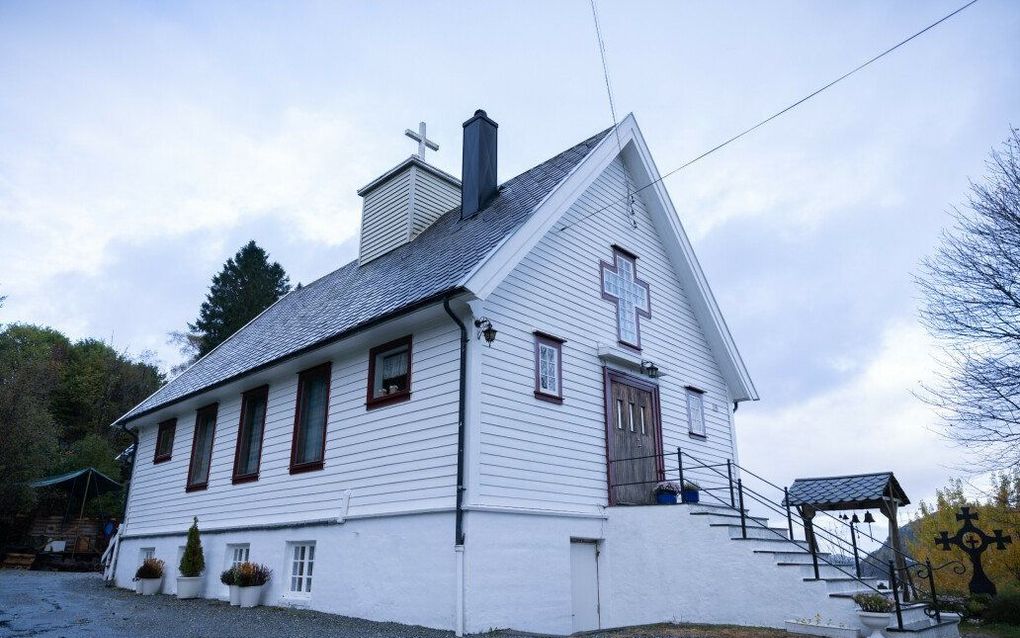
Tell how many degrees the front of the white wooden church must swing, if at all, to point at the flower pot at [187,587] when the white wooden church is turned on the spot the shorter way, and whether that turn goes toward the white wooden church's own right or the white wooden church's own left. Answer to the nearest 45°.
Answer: approximately 180°

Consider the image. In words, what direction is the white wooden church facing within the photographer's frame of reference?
facing the viewer and to the right of the viewer

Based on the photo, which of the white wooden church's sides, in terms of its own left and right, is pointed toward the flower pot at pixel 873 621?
front

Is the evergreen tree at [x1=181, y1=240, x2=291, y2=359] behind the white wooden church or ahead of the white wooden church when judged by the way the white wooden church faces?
behind
